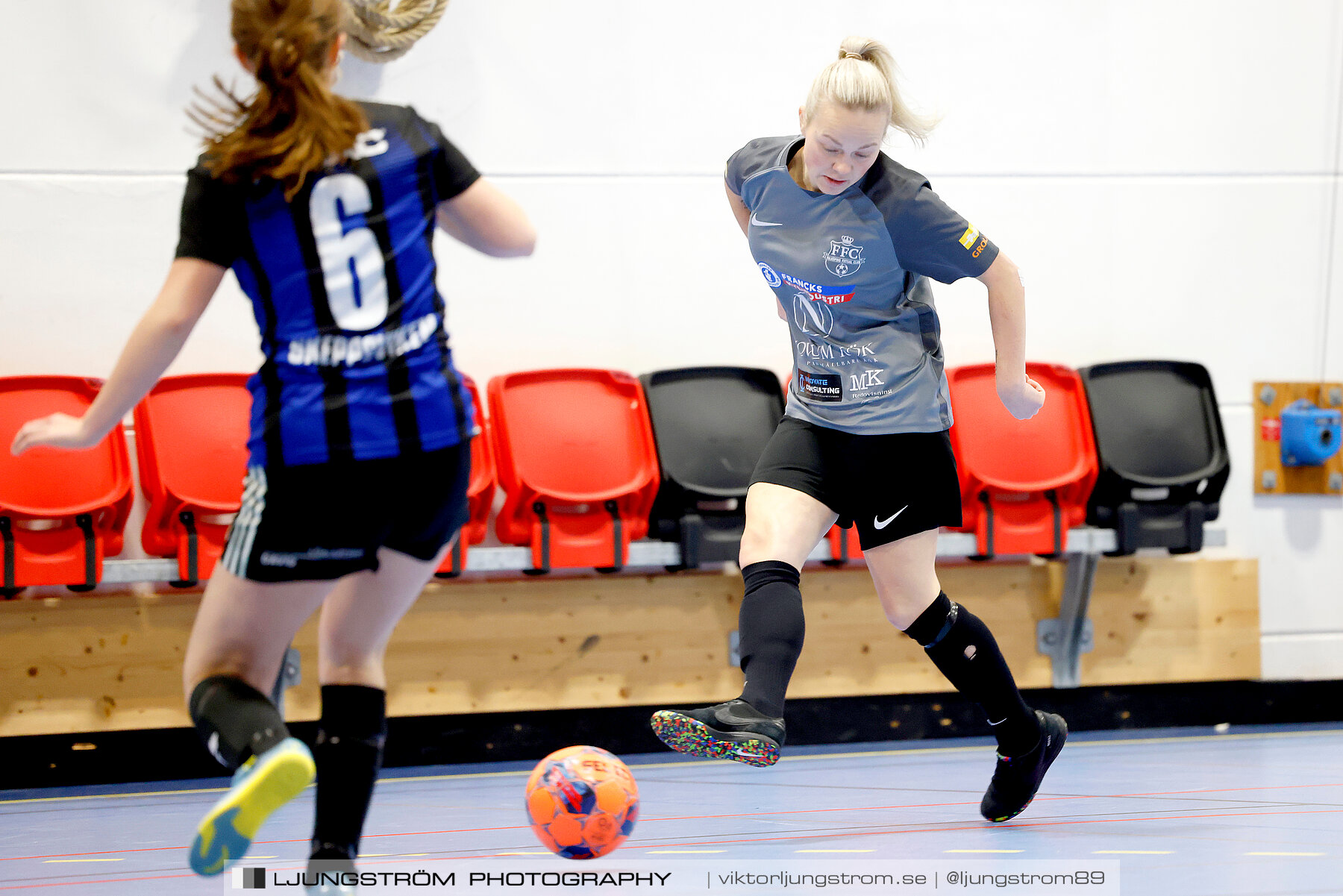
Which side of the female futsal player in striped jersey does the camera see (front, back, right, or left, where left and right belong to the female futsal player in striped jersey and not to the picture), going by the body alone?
back

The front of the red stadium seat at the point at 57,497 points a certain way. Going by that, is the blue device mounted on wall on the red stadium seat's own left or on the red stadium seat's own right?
on the red stadium seat's own left

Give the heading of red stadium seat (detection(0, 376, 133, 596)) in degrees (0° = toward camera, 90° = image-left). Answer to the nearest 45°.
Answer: approximately 0°

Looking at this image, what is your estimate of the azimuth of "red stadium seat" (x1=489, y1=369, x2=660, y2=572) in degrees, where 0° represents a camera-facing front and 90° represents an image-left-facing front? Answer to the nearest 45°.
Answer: approximately 0°

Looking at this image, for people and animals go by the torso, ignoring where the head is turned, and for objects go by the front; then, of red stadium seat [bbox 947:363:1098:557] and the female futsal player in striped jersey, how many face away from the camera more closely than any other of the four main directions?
1

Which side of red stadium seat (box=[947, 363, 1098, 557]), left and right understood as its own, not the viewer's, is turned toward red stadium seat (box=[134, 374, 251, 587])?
right

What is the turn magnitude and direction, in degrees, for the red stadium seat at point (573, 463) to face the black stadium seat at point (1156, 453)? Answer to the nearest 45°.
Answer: approximately 90° to its left
